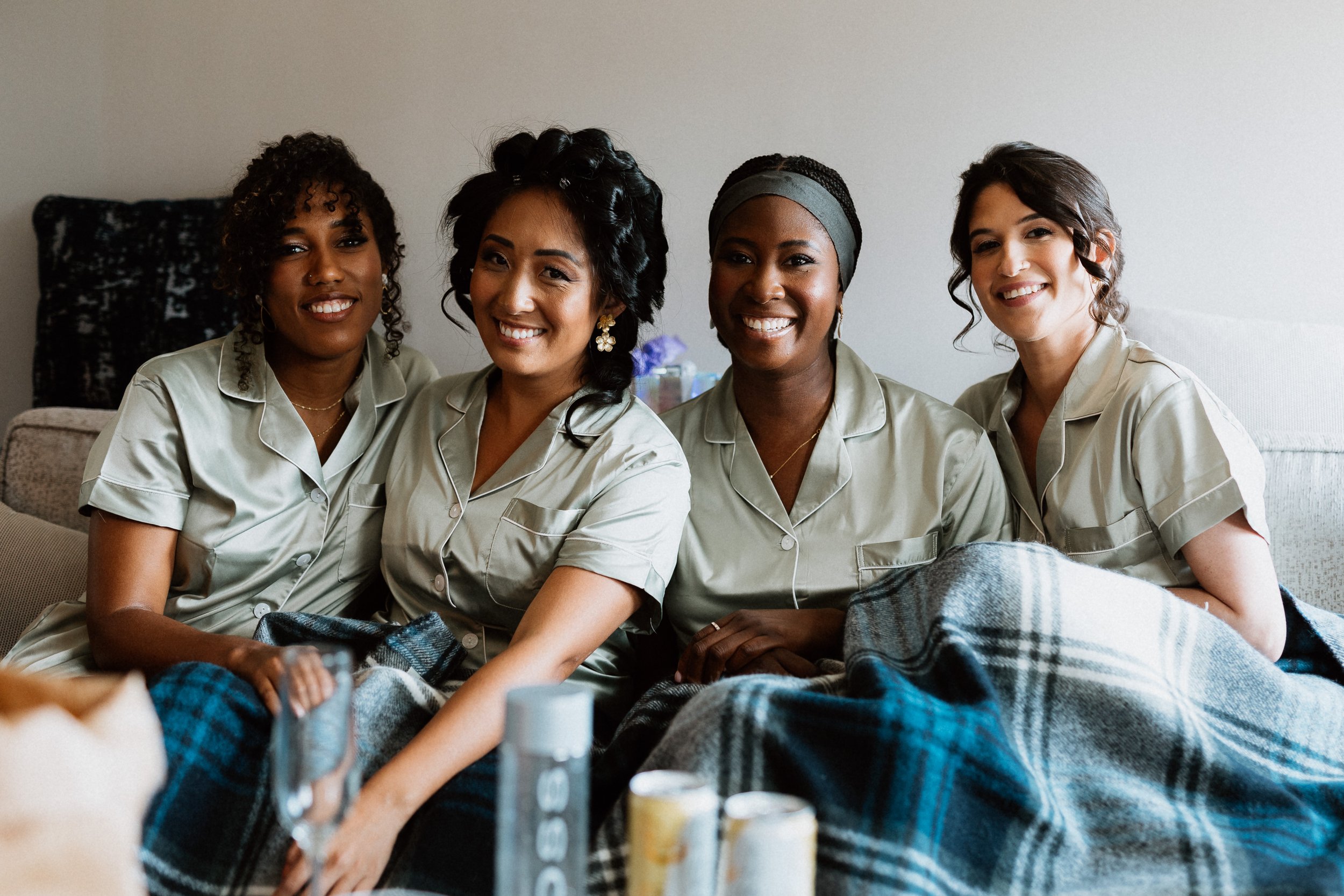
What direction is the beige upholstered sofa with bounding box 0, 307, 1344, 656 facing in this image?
toward the camera

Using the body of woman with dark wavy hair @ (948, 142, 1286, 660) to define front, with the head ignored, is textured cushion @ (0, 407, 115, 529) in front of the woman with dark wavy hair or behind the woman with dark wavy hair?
in front

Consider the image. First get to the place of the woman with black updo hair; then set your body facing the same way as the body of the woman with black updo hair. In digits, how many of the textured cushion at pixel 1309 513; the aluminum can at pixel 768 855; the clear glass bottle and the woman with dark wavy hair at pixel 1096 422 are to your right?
0

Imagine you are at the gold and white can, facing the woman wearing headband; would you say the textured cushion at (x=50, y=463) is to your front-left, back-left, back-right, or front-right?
front-left

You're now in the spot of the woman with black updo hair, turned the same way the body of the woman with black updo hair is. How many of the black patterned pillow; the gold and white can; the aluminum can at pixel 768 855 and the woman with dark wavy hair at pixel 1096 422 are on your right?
1

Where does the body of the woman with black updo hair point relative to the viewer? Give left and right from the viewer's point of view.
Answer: facing the viewer and to the left of the viewer

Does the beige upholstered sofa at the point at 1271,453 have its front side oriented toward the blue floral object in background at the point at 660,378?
no

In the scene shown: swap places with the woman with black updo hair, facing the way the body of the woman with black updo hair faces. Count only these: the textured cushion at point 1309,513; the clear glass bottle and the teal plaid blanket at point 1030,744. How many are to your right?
0

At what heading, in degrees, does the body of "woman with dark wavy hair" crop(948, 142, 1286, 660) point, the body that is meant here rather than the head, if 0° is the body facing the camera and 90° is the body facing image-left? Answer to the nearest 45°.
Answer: approximately 45°

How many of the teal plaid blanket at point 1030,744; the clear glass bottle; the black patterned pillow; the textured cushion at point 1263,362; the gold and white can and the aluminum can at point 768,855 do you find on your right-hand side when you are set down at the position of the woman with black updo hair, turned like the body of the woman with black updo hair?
1

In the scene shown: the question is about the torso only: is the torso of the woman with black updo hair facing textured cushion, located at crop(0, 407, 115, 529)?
no

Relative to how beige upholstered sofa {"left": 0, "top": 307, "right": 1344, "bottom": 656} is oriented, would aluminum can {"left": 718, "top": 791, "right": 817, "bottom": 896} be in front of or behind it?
in front

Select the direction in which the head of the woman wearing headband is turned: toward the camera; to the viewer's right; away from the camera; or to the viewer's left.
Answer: toward the camera

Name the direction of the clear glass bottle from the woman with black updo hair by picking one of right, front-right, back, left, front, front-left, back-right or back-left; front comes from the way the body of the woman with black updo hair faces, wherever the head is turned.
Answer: front-left

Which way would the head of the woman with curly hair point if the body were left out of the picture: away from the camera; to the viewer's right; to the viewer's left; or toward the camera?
toward the camera
